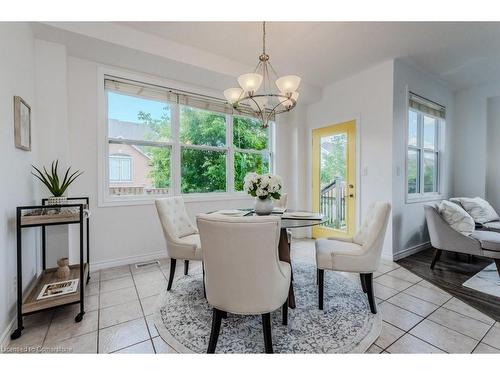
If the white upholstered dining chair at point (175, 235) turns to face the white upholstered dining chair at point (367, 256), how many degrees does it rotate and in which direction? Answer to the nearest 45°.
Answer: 0° — it already faces it

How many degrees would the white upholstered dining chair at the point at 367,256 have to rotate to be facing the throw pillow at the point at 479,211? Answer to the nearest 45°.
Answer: approximately 135° to its right

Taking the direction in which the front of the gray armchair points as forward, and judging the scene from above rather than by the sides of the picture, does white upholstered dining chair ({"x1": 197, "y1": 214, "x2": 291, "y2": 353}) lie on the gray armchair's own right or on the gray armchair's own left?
on the gray armchair's own right

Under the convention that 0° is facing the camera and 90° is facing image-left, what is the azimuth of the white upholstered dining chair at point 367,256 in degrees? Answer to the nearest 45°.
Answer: approximately 90°

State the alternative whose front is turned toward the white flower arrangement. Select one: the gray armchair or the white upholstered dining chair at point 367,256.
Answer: the white upholstered dining chair
